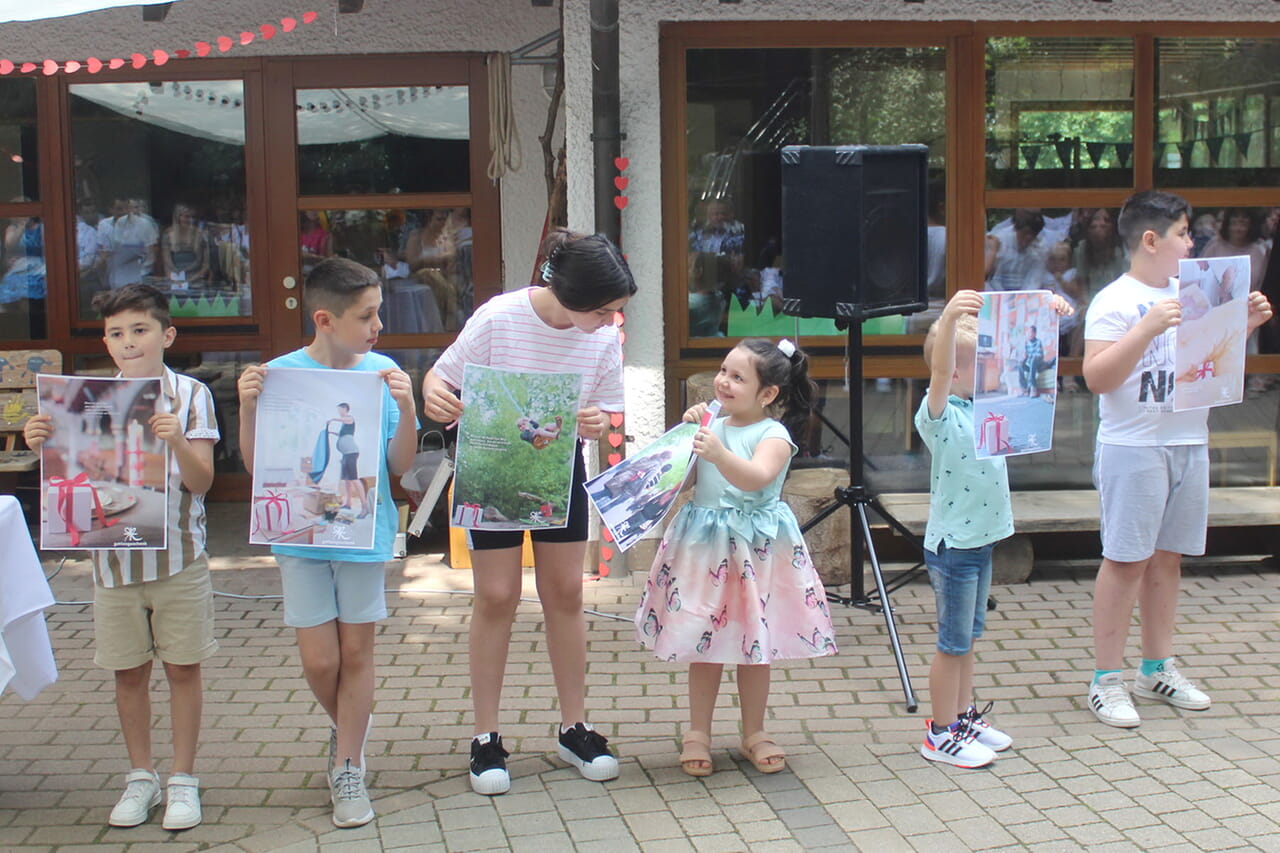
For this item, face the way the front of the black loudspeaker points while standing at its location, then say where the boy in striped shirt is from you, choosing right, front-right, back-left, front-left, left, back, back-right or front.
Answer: right

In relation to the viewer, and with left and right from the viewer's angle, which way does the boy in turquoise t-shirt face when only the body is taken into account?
facing the viewer

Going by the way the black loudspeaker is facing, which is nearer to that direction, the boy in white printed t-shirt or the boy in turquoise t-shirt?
the boy in white printed t-shirt

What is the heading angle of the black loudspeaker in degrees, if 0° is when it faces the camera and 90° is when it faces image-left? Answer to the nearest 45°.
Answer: approximately 315°

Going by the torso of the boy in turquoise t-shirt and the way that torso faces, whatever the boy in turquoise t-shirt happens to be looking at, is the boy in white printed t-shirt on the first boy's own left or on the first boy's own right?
on the first boy's own left

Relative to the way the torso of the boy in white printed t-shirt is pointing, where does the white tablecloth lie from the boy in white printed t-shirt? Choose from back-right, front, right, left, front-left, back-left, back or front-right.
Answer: right

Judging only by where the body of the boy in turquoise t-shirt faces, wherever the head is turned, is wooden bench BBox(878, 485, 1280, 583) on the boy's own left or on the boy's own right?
on the boy's own left

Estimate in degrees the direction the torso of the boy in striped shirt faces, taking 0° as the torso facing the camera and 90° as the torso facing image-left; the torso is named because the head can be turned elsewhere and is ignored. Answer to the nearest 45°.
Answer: approximately 45°

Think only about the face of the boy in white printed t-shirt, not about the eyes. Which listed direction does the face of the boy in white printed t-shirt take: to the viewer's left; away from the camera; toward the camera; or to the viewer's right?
to the viewer's right

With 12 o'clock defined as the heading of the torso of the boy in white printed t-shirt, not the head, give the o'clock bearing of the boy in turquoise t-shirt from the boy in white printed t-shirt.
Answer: The boy in turquoise t-shirt is roughly at 3 o'clock from the boy in white printed t-shirt.
